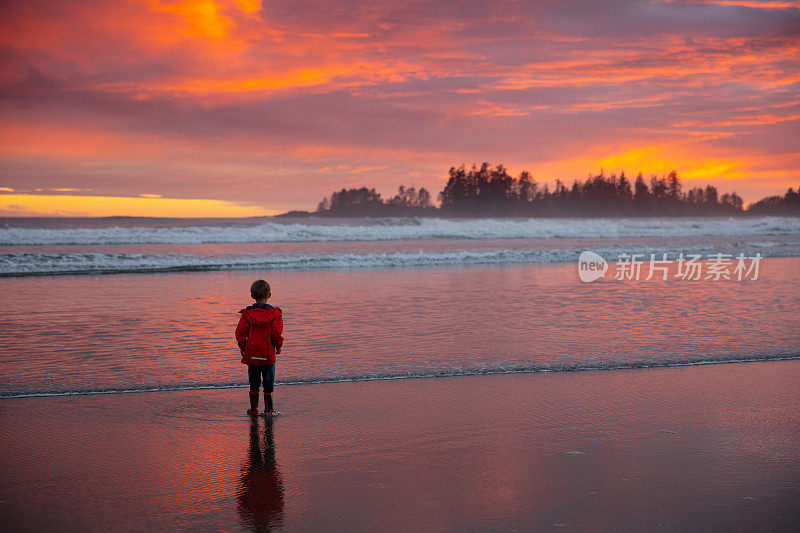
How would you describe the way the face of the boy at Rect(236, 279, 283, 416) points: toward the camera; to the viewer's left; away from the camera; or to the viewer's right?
away from the camera

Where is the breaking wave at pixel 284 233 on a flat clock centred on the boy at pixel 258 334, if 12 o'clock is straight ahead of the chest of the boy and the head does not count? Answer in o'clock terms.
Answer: The breaking wave is roughly at 12 o'clock from the boy.

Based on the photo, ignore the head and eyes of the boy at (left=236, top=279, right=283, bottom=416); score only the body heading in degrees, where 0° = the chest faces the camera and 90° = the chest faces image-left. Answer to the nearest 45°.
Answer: approximately 180°
